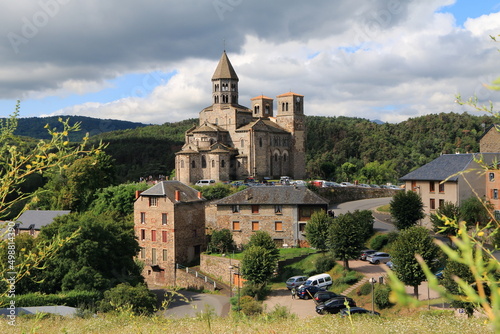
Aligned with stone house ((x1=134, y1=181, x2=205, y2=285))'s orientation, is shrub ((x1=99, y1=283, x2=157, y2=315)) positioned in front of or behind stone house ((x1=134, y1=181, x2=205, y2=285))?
in front

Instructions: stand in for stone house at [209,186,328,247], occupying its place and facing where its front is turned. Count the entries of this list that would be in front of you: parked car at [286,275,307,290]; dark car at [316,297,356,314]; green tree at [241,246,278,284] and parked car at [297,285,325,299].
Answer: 4

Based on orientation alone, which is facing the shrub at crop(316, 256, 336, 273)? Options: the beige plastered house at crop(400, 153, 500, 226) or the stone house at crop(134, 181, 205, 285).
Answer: the beige plastered house at crop(400, 153, 500, 226)

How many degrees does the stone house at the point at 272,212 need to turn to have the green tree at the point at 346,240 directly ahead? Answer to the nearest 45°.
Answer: approximately 45° to its left

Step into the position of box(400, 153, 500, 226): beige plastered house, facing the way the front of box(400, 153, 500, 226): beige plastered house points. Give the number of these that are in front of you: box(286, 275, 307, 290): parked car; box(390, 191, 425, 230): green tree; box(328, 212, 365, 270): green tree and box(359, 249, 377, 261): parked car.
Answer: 4

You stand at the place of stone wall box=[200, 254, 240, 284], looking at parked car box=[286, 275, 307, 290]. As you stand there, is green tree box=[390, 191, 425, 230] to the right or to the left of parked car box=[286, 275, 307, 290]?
left

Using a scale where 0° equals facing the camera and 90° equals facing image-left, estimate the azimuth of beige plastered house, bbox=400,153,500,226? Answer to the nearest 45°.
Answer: approximately 45°

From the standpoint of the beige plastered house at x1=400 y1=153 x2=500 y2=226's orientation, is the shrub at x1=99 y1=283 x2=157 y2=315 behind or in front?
in front

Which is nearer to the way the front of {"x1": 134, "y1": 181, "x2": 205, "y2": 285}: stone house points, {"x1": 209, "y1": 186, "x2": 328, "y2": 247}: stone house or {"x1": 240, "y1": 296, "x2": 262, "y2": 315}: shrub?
the shrub
